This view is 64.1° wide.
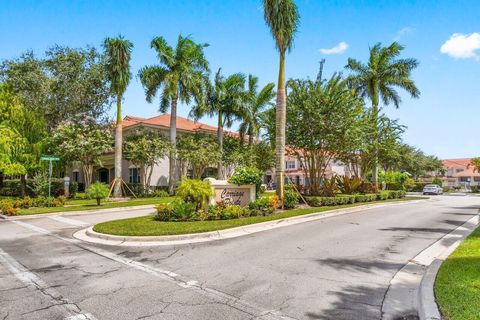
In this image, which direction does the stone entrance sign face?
toward the camera

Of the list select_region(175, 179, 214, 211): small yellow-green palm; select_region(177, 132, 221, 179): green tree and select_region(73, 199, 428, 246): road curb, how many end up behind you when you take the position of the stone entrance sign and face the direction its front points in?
1

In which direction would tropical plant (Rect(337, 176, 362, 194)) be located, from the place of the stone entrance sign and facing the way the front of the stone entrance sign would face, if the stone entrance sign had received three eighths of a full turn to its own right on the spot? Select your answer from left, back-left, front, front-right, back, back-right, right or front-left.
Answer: right

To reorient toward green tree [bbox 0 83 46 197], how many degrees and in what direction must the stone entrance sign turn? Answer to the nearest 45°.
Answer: approximately 135° to its right

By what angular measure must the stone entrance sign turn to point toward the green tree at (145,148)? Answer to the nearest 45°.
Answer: approximately 135° to its right

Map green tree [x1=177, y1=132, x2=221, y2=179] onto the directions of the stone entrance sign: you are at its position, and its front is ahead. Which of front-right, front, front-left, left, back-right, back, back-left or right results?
back

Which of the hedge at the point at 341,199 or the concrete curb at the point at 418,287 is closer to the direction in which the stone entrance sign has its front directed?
the concrete curb

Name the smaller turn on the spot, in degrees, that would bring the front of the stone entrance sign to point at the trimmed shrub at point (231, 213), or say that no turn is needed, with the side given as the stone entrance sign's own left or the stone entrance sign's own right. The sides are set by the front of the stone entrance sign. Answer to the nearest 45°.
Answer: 0° — it already faces it

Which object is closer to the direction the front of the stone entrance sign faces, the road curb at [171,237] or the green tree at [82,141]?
the road curb

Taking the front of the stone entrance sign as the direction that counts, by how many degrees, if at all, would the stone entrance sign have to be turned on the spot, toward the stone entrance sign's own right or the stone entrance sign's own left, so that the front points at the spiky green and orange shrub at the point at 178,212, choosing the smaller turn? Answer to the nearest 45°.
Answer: approximately 45° to the stone entrance sign's own right

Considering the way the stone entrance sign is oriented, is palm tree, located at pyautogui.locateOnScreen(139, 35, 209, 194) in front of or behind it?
behind

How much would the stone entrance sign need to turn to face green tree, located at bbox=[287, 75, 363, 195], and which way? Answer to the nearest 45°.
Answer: approximately 135° to its left

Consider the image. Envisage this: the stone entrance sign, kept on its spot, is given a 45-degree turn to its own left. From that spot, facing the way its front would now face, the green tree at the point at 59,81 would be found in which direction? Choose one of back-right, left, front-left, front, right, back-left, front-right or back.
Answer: back

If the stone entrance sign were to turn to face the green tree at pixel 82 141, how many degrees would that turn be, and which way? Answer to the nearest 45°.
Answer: approximately 135° to its right

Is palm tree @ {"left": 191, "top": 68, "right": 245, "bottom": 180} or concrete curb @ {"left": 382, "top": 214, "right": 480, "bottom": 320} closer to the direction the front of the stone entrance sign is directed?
the concrete curb

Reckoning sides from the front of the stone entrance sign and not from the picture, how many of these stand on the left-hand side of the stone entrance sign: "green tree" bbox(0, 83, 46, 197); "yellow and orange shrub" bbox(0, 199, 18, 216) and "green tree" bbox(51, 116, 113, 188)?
0

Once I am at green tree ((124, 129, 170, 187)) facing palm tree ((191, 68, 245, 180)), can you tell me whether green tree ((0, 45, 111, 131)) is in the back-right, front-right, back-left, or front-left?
back-left

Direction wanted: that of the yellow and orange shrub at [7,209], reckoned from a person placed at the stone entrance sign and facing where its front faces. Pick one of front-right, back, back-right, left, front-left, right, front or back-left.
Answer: right
